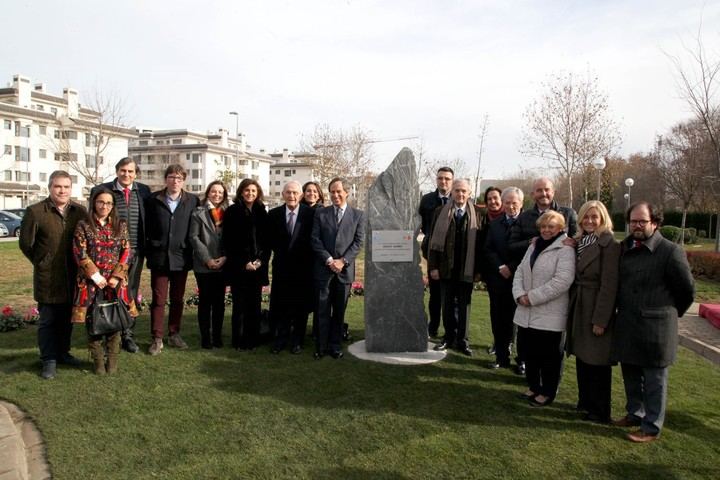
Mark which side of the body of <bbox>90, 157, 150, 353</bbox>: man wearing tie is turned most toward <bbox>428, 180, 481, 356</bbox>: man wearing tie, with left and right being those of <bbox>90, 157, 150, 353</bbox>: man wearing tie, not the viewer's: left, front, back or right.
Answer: left

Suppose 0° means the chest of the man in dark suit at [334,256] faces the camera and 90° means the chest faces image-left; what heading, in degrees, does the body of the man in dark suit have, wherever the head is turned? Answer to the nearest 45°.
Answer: approximately 0°

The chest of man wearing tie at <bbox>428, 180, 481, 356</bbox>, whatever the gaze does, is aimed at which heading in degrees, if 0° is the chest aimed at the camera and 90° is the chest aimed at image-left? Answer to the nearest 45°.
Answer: approximately 0°

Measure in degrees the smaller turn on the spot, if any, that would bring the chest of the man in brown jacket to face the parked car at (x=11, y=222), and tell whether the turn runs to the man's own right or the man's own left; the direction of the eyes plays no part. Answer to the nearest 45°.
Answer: approximately 135° to the man's own left

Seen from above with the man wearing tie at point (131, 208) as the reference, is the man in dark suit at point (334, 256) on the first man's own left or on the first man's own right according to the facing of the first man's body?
on the first man's own left

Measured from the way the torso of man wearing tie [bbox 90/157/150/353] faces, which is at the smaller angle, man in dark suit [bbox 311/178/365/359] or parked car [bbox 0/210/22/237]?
the man in dark suit

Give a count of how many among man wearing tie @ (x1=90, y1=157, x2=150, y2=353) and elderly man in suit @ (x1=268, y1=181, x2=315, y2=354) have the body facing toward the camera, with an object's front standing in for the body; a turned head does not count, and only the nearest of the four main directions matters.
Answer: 2

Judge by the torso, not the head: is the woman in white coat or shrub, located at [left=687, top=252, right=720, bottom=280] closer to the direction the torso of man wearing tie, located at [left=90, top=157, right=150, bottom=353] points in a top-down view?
the woman in white coat

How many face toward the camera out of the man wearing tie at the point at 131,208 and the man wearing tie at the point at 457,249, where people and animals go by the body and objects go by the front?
2
